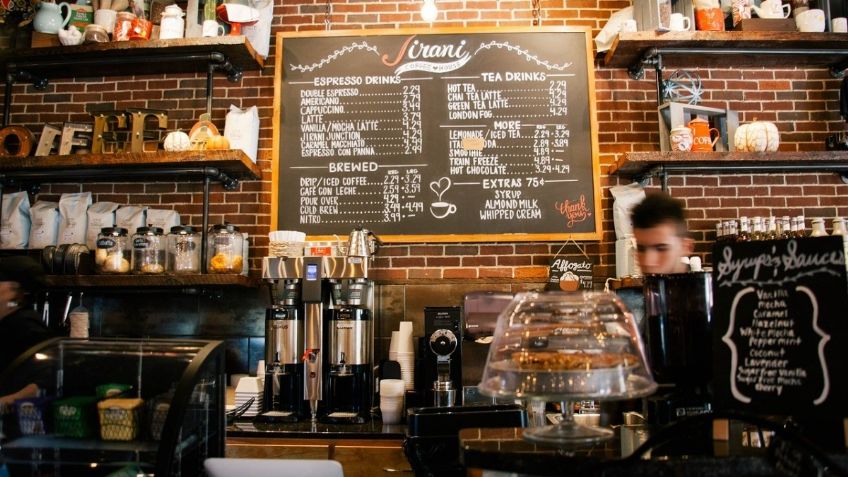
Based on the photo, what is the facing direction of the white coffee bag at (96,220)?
toward the camera

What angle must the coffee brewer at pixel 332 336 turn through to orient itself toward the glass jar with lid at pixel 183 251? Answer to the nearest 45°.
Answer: approximately 135° to its right

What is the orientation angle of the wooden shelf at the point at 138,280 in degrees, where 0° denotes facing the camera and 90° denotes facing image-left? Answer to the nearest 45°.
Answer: approximately 0°

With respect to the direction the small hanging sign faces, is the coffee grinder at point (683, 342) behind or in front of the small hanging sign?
in front

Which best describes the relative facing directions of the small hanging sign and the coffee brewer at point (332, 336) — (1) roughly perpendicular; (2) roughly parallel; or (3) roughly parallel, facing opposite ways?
roughly parallel

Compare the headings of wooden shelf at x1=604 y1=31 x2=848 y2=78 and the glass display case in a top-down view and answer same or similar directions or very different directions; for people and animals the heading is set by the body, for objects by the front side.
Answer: same or similar directions

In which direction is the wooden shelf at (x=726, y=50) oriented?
toward the camera

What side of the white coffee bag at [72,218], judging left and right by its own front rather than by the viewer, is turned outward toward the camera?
front

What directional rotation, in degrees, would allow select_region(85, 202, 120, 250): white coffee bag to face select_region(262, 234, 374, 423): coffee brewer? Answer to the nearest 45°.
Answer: approximately 45° to its left

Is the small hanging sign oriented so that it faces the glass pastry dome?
yes

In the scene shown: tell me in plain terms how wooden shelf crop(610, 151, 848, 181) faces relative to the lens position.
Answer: facing the viewer

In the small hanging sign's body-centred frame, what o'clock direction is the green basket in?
The green basket is roughly at 1 o'clock from the small hanging sign.

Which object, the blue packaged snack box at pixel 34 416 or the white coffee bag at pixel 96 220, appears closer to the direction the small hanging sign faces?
the blue packaged snack box

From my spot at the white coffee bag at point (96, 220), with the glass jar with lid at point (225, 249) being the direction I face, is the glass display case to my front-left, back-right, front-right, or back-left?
front-right

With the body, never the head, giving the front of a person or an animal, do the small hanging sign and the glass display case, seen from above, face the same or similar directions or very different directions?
same or similar directions

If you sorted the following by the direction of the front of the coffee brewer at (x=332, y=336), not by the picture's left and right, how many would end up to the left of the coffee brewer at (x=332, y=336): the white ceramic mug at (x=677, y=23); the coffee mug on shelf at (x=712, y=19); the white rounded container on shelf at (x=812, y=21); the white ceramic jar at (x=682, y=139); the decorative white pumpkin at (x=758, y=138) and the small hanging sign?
6
